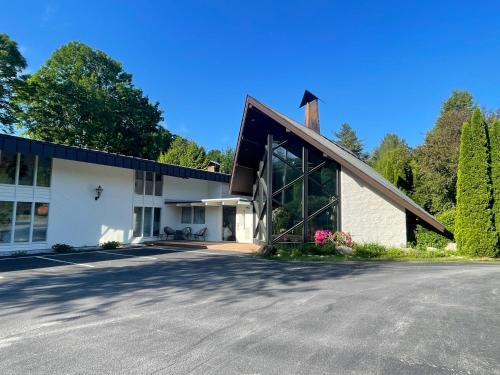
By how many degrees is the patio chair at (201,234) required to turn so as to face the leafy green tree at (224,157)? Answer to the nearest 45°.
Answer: approximately 135° to its right

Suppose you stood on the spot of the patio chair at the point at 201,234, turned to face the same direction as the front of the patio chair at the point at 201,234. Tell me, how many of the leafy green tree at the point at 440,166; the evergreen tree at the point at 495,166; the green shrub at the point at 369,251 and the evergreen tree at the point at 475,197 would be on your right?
0

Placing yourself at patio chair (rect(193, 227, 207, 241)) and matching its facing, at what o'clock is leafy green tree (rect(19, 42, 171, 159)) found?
The leafy green tree is roughly at 3 o'clock from the patio chair.

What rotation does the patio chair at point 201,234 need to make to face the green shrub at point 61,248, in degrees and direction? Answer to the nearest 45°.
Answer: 0° — it already faces it

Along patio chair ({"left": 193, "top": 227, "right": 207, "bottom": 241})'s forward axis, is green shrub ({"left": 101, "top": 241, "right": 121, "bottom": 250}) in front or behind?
in front

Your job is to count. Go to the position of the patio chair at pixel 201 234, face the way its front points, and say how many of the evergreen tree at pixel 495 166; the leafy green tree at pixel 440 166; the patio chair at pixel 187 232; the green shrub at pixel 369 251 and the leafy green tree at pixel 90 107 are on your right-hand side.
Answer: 2

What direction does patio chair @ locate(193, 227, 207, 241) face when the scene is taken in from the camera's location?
facing the viewer and to the left of the viewer

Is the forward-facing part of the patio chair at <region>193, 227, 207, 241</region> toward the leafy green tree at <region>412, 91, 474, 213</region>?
no

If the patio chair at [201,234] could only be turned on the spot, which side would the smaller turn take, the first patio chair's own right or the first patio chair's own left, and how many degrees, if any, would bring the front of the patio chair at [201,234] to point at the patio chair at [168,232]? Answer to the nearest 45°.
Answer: approximately 45° to the first patio chair's own right

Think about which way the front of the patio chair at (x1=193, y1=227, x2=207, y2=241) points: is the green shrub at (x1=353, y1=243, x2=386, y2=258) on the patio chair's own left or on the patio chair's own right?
on the patio chair's own left

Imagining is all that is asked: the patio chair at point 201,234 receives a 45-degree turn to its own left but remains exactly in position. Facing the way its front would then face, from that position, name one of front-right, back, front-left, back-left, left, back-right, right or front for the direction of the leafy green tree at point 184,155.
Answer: back

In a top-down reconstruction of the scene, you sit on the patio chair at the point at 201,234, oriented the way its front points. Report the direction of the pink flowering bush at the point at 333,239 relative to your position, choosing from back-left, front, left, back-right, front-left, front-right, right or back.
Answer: left

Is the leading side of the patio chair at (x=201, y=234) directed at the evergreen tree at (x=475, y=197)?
no
